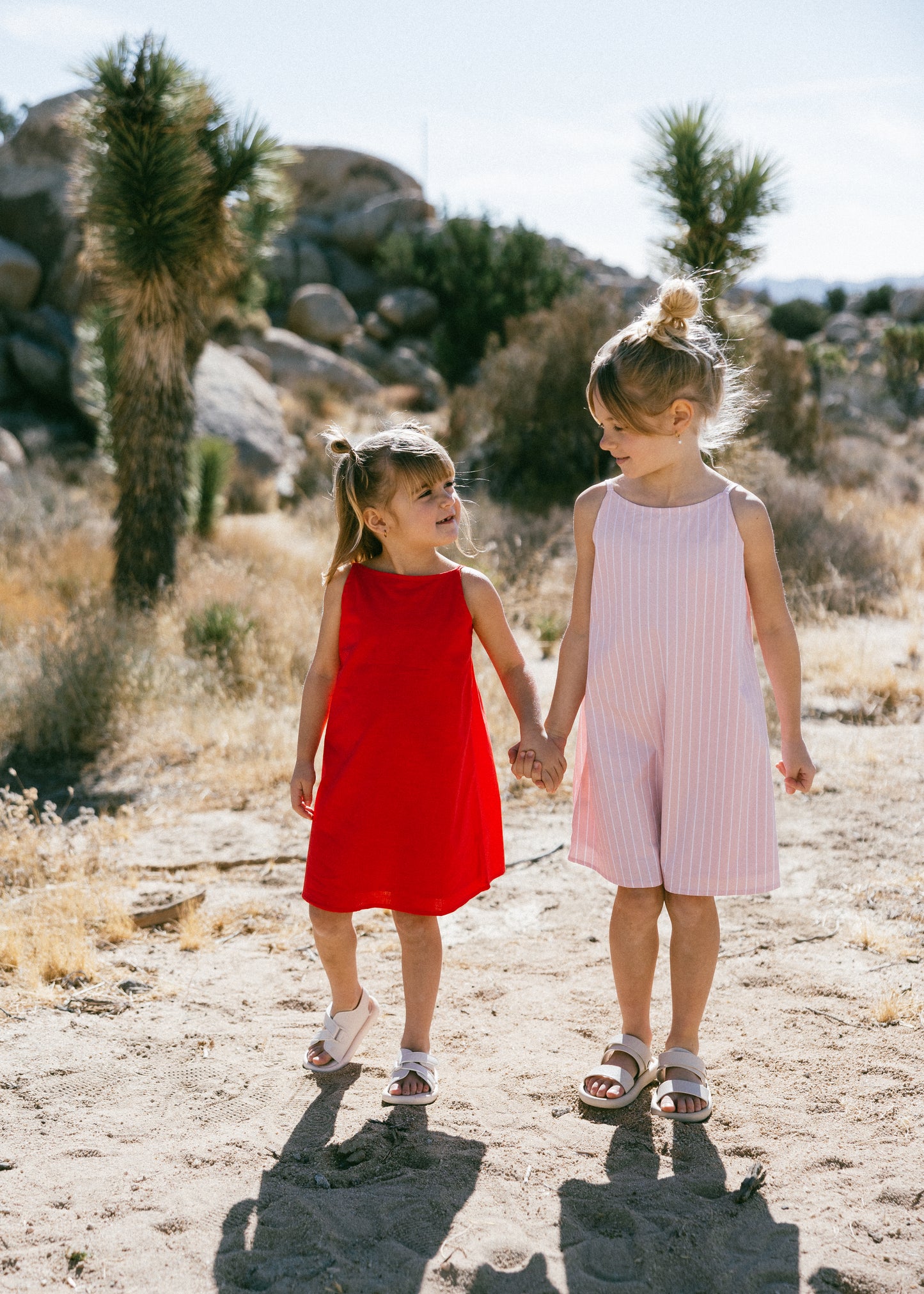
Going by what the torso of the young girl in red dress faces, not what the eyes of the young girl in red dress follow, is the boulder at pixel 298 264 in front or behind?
behind

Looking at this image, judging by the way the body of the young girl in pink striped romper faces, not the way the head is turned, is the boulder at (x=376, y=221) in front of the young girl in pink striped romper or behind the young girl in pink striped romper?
behind

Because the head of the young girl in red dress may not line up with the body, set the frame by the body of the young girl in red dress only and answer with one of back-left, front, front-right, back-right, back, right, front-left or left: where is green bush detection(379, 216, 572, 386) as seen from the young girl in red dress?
back

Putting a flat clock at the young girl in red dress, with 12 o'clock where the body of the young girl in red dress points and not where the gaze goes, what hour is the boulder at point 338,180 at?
The boulder is roughly at 6 o'clock from the young girl in red dress.

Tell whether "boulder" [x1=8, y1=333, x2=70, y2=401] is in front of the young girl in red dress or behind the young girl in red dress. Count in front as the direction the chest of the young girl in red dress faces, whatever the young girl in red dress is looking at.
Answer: behind

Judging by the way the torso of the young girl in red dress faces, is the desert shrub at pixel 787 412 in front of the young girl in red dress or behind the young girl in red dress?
behind

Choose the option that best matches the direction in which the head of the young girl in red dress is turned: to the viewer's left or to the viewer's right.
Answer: to the viewer's right

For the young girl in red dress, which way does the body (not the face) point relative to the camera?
toward the camera

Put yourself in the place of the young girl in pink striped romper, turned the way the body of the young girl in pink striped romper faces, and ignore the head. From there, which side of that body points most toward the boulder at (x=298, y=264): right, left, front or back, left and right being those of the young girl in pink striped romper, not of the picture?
back

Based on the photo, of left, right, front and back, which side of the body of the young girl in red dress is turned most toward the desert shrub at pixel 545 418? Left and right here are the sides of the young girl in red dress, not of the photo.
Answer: back

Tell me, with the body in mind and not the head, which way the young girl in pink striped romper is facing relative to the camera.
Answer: toward the camera

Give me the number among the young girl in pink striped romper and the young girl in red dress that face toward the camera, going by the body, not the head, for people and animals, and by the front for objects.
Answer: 2

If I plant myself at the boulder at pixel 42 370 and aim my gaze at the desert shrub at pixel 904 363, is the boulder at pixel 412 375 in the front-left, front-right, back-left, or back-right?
front-left

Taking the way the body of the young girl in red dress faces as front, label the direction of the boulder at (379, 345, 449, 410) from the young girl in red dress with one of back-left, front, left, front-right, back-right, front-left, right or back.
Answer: back

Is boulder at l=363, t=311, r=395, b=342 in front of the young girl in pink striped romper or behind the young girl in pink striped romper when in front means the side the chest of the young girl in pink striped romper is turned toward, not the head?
behind

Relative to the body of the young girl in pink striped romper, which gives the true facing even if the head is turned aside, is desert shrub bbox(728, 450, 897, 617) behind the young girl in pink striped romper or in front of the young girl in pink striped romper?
behind
